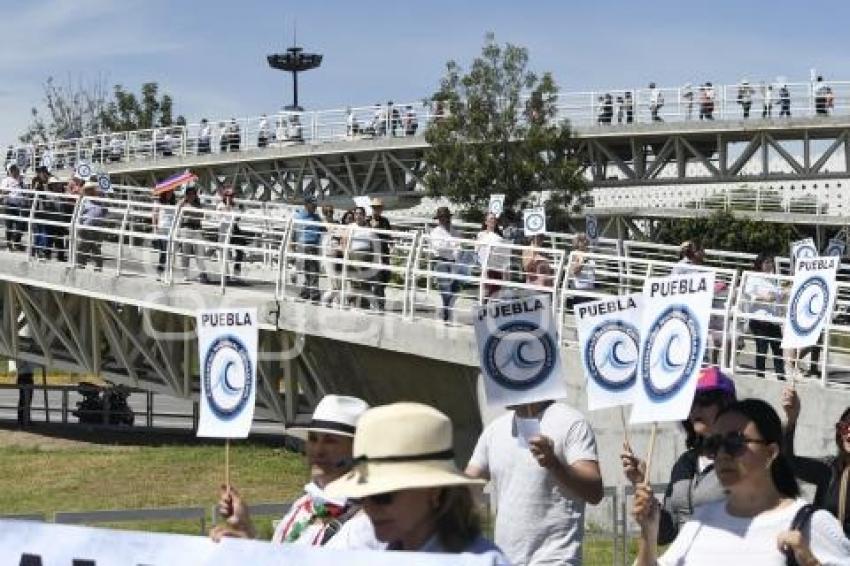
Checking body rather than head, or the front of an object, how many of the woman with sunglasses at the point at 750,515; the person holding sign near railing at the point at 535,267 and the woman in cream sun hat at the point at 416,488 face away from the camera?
0

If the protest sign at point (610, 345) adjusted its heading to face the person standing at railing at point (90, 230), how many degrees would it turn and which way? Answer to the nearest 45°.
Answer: approximately 135° to its right

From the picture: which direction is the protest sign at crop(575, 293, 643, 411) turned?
toward the camera

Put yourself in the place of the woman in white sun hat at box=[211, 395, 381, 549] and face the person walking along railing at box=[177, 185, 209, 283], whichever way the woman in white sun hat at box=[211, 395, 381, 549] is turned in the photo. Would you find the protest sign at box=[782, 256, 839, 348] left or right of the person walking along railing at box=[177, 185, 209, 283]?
right

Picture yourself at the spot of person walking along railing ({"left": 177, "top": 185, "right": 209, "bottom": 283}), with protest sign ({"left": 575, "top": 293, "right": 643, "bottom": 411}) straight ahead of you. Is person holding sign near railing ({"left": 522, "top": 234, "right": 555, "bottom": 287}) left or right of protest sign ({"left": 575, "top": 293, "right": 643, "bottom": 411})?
left

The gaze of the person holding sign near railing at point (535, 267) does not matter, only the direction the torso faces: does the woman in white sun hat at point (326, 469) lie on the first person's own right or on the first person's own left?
on the first person's own right

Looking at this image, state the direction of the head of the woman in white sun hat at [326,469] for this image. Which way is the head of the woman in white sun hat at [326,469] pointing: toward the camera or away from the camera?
toward the camera

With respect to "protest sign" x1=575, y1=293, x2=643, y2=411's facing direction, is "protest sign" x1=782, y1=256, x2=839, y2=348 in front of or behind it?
behind

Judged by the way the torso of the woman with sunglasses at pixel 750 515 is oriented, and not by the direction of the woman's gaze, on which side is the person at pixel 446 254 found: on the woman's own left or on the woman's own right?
on the woman's own right

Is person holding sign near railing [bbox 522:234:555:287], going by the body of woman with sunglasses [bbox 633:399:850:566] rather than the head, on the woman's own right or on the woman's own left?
on the woman's own right

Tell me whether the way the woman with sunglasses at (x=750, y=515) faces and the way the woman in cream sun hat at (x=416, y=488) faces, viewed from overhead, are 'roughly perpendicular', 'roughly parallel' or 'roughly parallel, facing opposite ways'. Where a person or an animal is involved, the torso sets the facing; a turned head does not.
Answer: roughly parallel

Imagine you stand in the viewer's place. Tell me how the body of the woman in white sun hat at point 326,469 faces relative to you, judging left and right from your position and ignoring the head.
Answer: facing the viewer and to the left of the viewer

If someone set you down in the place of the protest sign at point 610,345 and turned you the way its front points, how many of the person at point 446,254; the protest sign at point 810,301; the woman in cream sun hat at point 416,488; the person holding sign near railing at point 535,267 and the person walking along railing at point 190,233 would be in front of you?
1

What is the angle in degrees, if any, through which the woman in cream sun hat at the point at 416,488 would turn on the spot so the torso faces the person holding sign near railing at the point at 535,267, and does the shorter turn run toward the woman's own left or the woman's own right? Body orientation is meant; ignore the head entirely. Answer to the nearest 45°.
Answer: approximately 135° to the woman's own right

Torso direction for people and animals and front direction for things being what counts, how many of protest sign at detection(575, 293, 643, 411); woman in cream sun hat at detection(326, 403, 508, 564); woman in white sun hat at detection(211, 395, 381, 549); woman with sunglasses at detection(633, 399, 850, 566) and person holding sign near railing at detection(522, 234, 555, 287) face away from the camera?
0
